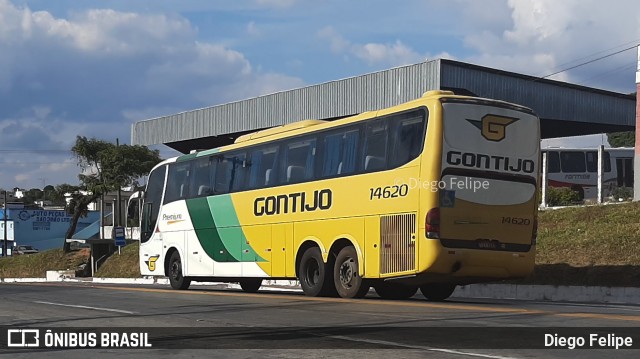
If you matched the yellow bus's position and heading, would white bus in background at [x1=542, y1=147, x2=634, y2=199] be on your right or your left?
on your right

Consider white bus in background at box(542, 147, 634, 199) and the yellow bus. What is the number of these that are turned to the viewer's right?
1

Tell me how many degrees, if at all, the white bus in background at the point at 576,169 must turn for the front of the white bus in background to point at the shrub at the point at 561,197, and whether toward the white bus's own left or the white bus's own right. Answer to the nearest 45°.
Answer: approximately 90° to the white bus's own right

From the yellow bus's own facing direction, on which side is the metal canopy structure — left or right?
on its right

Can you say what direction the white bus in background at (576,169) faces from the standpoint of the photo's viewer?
facing to the right of the viewer

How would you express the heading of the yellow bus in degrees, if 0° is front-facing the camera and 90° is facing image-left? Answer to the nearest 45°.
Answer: approximately 135°

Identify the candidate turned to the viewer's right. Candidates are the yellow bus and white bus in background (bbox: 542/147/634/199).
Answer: the white bus in background

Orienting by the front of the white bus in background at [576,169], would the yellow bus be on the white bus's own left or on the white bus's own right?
on the white bus's own right
